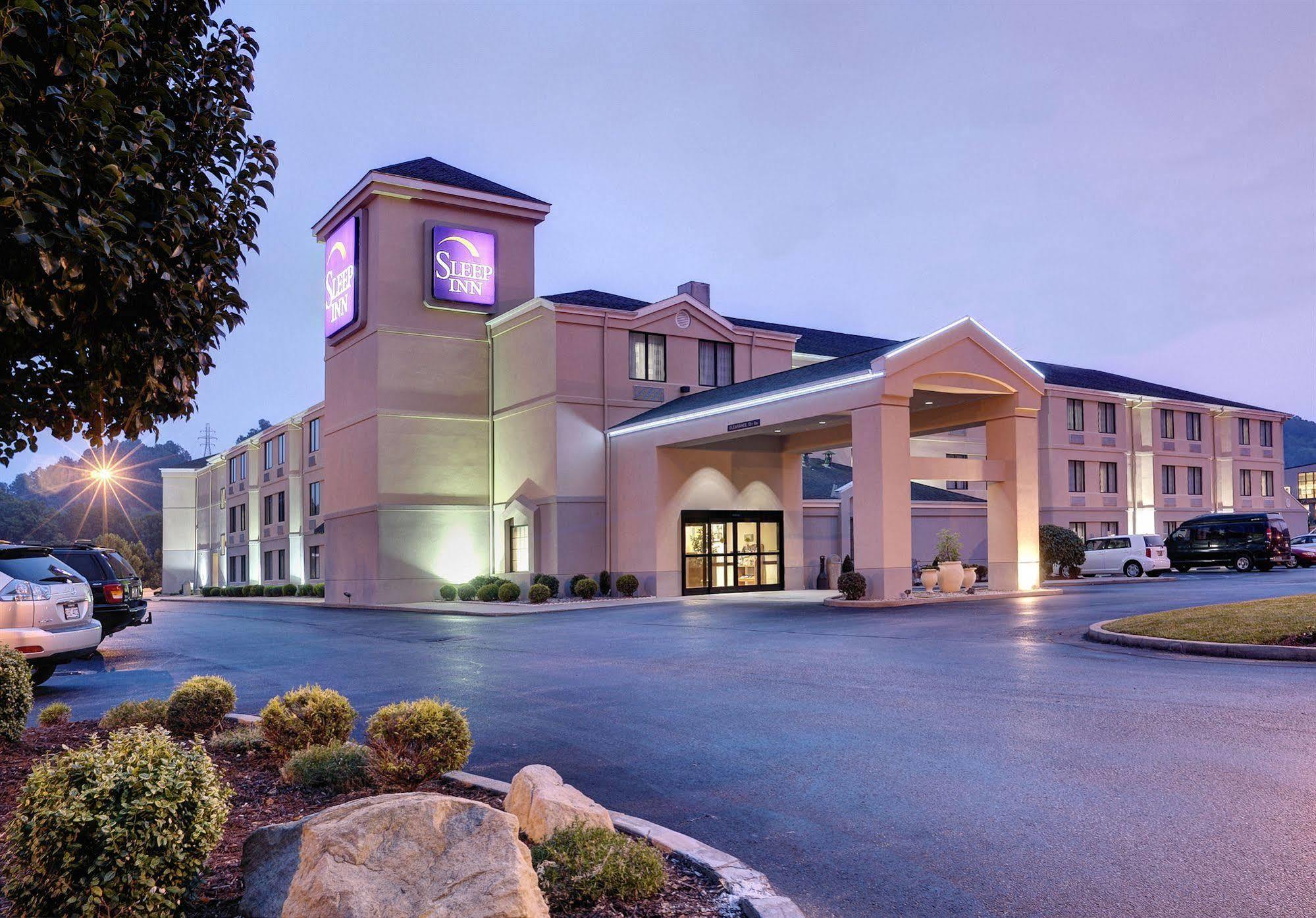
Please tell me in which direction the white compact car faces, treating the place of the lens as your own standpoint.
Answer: facing away from the viewer and to the left of the viewer

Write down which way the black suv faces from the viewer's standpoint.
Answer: facing away from the viewer and to the left of the viewer

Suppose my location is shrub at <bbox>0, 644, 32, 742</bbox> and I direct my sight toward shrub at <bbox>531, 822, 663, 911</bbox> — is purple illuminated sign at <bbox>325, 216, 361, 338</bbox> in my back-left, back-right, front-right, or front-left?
back-left

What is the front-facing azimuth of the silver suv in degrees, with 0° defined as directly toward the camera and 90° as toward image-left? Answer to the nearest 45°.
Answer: approximately 135°
